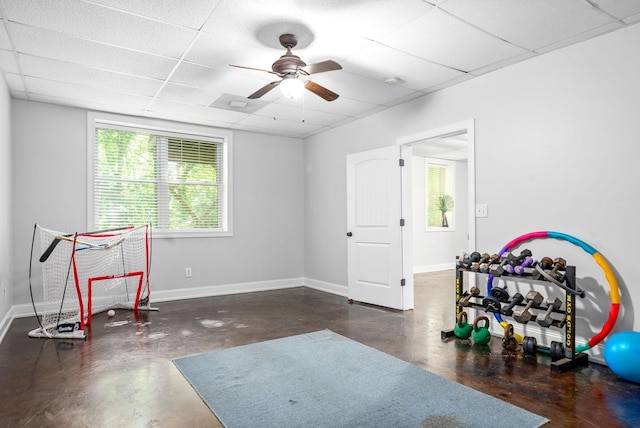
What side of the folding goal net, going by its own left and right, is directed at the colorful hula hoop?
front

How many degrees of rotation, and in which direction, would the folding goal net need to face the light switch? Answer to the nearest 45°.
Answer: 0° — it already faces it

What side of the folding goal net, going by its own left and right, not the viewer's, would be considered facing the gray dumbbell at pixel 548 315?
front

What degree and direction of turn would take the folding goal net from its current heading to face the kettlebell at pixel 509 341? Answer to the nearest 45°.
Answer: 0° — it already faces it

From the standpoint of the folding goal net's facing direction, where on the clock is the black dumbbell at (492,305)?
The black dumbbell is roughly at 12 o'clock from the folding goal net.

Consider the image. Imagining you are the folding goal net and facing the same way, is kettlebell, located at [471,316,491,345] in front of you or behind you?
in front

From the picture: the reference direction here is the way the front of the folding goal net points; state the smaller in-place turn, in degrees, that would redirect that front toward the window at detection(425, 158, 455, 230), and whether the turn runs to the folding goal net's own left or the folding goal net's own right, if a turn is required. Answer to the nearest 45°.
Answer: approximately 45° to the folding goal net's own left

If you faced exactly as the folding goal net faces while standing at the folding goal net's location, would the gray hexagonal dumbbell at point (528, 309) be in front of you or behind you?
in front

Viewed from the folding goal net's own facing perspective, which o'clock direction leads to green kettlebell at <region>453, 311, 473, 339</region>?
The green kettlebell is roughly at 12 o'clock from the folding goal net.

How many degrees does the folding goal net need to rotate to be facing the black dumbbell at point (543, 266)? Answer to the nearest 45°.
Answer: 0° — it already faces it

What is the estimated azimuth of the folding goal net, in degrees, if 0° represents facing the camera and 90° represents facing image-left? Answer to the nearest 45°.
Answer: approximately 315°

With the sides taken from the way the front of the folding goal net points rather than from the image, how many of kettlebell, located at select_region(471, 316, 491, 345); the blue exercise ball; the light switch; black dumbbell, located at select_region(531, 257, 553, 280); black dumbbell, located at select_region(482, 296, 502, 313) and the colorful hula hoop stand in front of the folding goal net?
6
